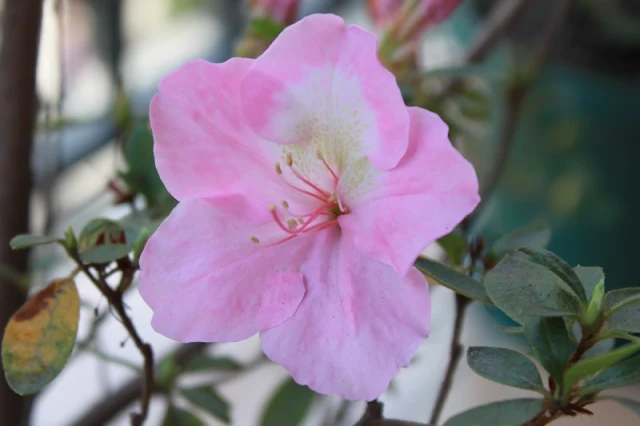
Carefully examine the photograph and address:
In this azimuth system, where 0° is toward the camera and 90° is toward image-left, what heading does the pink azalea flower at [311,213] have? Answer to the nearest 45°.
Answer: approximately 0°

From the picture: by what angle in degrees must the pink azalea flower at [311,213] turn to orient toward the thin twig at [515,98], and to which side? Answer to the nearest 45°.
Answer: approximately 135° to its left
